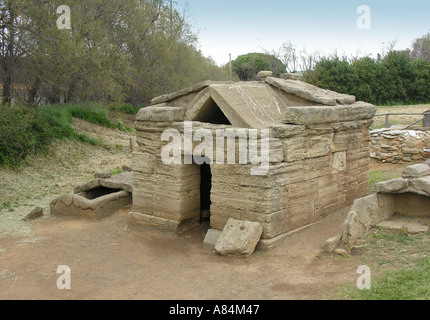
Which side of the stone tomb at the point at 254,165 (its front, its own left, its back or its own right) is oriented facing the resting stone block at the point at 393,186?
left

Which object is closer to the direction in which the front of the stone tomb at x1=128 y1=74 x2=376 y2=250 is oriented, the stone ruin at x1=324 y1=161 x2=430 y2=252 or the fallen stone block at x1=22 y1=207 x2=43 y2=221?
the fallen stone block

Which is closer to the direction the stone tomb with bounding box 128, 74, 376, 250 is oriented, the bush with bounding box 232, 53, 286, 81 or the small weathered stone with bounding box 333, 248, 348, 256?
the small weathered stone

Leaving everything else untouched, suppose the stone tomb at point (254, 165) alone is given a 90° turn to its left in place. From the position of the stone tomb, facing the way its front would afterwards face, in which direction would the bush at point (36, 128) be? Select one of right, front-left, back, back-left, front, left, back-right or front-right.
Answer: back

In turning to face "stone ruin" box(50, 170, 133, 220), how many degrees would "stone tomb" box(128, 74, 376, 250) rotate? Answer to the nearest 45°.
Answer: approximately 90° to its right

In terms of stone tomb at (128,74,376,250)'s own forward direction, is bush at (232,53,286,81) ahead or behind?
behind

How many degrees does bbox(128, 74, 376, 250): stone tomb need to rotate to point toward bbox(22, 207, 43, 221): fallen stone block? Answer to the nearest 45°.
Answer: approximately 45° to its right

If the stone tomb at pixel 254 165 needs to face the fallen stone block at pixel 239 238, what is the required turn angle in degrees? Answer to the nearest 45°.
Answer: approximately 45° to its left

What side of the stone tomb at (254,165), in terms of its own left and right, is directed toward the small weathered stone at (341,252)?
left

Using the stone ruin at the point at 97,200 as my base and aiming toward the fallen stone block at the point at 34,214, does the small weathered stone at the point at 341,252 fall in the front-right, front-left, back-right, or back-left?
back-left

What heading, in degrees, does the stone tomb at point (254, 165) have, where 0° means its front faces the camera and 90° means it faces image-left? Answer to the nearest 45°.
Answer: approximately 45°

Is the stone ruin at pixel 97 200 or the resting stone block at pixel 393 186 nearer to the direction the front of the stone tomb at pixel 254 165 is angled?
the stone ruin
